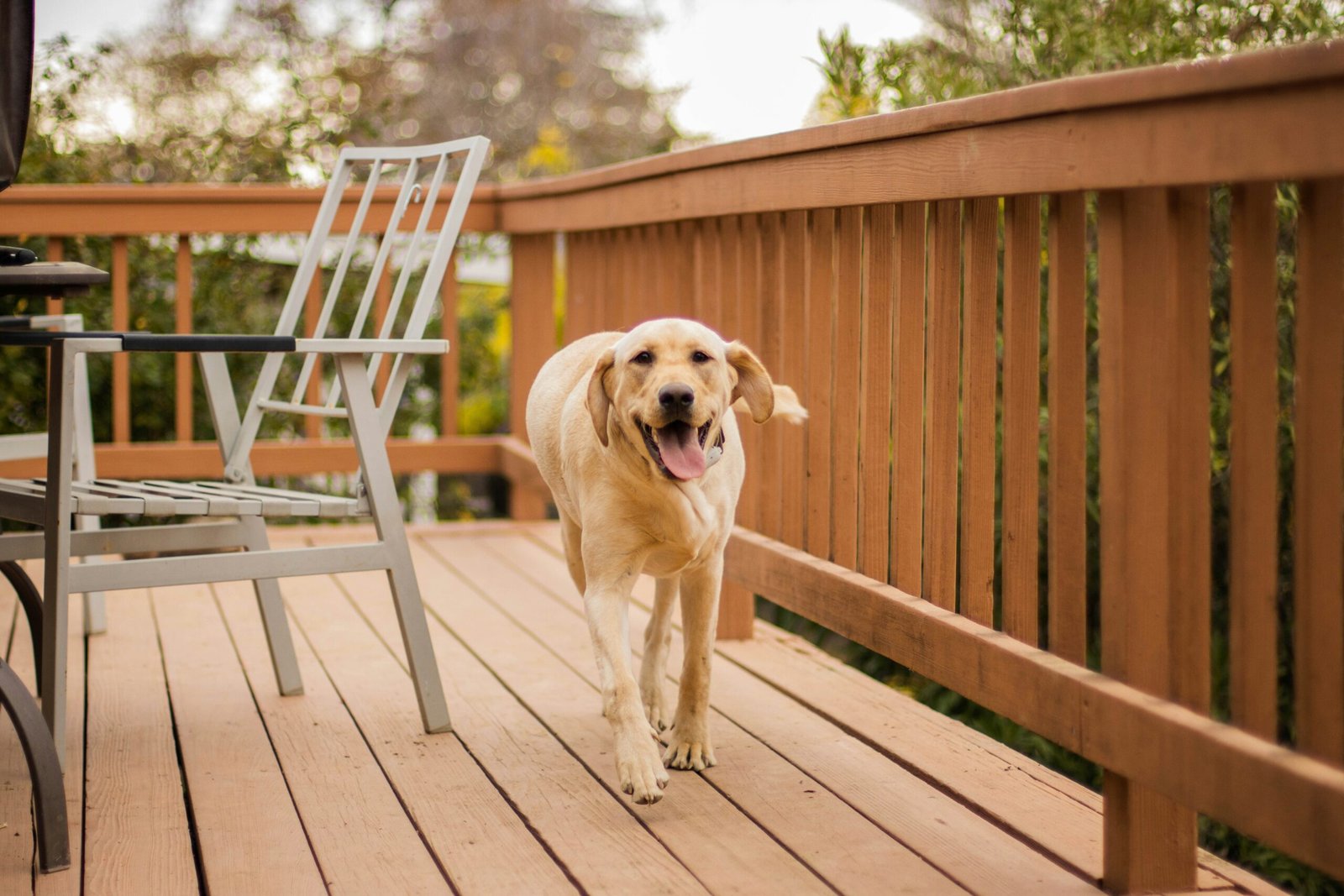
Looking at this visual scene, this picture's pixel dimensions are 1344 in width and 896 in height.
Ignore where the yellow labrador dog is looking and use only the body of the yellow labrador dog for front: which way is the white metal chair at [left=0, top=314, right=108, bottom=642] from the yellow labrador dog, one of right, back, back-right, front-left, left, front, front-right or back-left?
back-right

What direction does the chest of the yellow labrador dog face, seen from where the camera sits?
toward the camera

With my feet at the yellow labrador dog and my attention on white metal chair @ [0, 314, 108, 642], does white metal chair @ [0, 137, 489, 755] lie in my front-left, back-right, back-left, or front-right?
front-left

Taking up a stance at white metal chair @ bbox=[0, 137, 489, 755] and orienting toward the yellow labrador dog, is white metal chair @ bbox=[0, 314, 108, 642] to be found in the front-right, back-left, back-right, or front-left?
back-left
